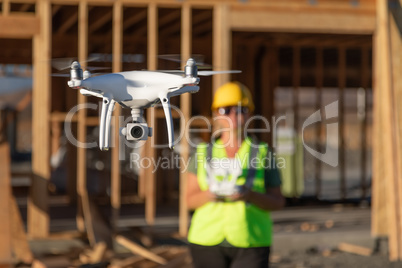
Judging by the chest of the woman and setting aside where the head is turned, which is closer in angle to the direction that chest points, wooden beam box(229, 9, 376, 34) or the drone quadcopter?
the drone quadcopter

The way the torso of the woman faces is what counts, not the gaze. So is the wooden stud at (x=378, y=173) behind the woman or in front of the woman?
behind

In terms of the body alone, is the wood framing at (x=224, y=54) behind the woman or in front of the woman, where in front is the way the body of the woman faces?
behind

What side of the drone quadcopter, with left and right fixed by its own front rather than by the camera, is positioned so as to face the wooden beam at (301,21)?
back

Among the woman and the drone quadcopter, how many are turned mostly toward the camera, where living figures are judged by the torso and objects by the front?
2

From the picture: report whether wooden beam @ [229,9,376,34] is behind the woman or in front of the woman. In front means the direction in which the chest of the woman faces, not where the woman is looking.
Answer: behind

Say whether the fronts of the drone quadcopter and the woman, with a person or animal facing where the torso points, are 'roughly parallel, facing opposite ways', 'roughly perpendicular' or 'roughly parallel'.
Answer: roughly parallel

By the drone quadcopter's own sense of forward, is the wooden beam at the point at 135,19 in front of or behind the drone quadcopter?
behind

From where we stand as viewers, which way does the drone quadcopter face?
facing the viewer

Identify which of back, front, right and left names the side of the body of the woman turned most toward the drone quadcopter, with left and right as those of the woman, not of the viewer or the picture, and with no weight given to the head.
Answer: front

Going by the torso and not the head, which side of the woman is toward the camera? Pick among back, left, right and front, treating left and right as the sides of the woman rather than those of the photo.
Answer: front
